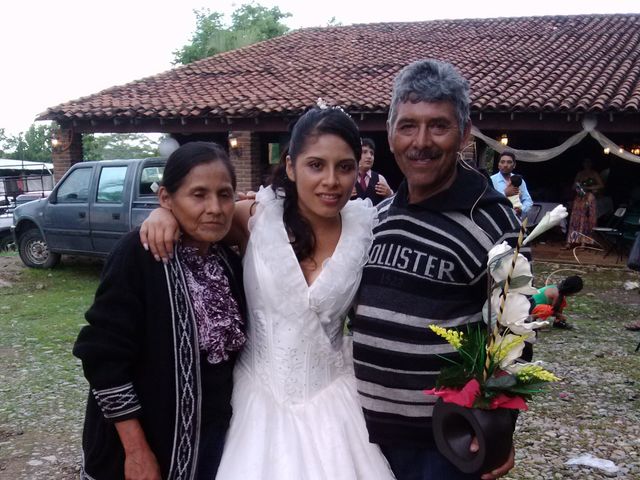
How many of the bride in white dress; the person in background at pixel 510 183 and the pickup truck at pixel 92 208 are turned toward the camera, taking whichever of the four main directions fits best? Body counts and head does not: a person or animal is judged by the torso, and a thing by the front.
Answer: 2

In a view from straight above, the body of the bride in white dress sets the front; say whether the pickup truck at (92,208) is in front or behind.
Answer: behind

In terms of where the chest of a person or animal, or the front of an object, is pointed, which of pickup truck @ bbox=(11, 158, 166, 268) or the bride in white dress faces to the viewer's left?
the pickup truck

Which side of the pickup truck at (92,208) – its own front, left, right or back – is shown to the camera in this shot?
left

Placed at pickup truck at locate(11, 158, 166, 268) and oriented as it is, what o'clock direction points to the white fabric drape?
The white fabric drape is roughly at 6 o'clock from the pickup truck.

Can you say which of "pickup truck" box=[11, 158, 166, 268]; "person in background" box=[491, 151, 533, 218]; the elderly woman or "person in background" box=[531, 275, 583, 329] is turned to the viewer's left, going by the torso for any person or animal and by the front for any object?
the pickup truck

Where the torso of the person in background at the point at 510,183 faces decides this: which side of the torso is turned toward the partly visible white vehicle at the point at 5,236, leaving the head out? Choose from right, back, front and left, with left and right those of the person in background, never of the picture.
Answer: right

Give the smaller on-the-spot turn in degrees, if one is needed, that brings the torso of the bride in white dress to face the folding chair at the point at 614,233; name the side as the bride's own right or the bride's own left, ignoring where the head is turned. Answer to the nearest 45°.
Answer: approximately 135° to the bride's own left

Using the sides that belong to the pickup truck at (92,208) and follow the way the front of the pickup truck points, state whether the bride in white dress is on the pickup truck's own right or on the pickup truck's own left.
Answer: on the pickup truck's own left

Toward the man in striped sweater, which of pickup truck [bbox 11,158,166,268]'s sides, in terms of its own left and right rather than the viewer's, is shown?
left
